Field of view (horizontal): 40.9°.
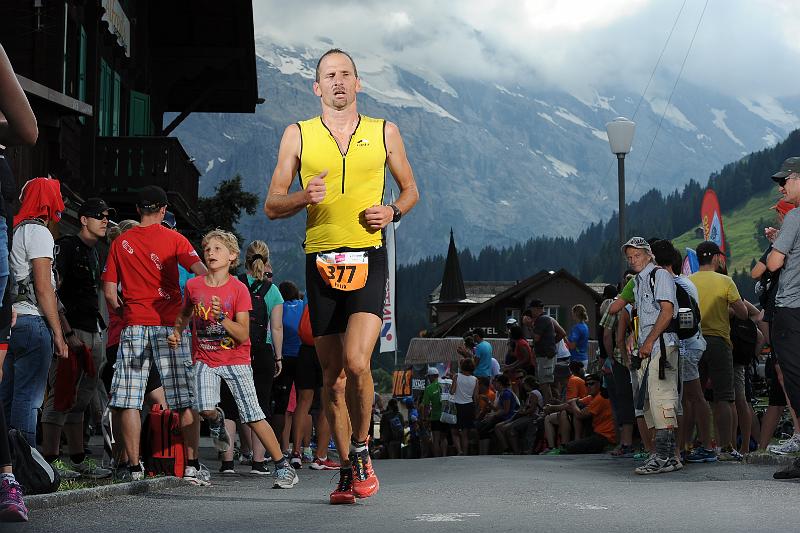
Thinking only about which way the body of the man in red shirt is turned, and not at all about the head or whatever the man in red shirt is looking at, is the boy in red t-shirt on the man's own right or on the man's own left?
on the man's own right

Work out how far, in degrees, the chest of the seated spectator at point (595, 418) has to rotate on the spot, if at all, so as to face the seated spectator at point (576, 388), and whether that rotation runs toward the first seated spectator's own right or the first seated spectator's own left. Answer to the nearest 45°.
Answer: approximately 90° to the first seated spectator's own right

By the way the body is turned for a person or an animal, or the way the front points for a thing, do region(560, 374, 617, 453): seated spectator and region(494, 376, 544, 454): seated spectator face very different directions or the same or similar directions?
same or similar directions

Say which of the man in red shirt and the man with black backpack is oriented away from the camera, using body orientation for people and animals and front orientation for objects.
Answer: the man in red shirt

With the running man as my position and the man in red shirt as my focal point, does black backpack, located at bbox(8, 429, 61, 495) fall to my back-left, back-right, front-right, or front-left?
front-left

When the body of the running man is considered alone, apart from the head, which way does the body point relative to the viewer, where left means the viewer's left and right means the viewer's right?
facing the viewer

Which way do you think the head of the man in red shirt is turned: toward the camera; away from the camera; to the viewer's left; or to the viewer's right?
away from the camera

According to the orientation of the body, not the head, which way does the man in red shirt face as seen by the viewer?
away from the camera

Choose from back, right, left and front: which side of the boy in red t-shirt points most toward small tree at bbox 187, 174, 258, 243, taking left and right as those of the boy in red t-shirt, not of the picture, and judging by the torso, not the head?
back

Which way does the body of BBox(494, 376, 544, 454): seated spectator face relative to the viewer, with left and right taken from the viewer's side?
facing to the left of the viewer

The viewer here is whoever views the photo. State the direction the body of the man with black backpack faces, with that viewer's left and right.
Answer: facing to the left of the viewer

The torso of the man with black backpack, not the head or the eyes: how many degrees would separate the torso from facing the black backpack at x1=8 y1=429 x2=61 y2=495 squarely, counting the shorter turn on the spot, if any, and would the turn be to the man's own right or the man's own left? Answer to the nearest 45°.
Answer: approximately 45° to the man's own left

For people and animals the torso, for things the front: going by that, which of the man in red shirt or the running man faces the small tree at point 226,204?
the man in red shirt

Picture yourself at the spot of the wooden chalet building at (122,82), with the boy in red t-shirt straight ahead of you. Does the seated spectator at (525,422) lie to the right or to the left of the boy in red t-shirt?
left
